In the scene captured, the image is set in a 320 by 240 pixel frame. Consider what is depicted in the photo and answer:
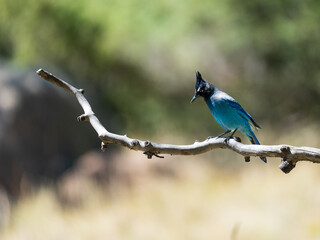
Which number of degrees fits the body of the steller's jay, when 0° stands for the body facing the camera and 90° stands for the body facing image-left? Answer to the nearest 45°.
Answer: approximately 90°
